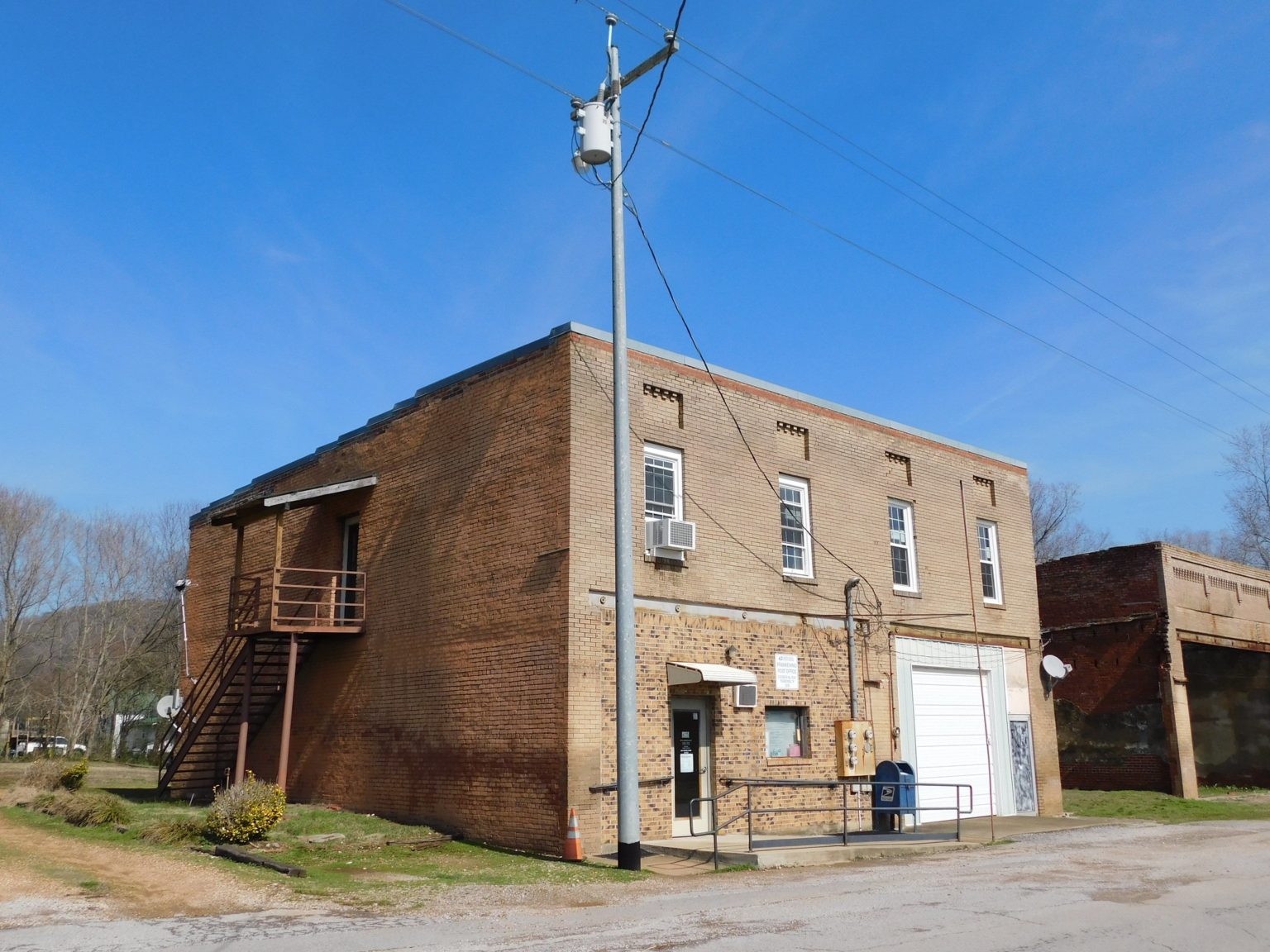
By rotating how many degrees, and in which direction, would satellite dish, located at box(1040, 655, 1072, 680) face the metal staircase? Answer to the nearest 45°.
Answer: approximately 90° to its right

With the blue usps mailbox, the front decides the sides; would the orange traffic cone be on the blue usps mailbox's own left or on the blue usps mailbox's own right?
on the blue usps mailbox's own right

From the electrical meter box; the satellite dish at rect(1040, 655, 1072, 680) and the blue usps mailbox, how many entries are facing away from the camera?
0

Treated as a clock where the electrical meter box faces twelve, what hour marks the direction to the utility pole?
The utility pole is roughly at 2 o'clock from the electrical meter box.

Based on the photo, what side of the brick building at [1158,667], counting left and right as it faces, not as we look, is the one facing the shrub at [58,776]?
right

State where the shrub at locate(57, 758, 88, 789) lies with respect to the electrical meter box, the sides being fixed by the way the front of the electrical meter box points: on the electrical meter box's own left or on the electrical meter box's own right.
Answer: on the electrical meter box's own right

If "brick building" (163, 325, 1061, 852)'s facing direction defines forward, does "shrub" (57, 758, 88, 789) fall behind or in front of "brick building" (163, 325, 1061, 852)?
behind

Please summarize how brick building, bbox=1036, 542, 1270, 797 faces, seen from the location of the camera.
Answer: facing the viewer and to the right of the viewer

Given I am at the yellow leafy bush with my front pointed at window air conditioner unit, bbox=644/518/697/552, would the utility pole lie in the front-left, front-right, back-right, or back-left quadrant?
front-right
